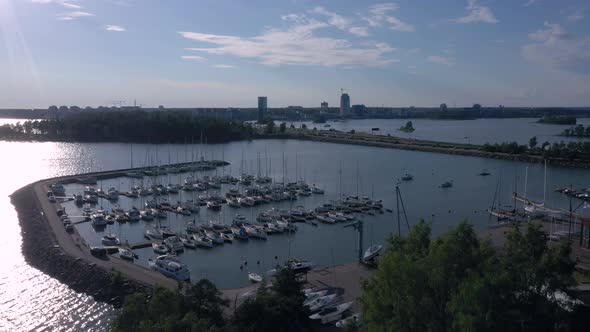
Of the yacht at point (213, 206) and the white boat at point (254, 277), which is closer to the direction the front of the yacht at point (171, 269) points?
the white boat

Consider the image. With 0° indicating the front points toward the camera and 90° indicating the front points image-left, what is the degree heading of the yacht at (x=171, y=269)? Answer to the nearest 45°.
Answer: approximately 315°

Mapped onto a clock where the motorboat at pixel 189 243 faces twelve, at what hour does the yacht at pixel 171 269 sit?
The yacht is roughly at 2 o'clock from the motorboat.

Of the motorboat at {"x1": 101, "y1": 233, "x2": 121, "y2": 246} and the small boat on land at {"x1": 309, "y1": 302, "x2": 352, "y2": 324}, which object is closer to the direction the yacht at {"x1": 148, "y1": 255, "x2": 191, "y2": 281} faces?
the small boat on land

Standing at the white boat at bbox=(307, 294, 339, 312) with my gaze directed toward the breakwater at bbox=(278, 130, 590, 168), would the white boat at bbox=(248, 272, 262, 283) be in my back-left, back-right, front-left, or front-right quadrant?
front-left

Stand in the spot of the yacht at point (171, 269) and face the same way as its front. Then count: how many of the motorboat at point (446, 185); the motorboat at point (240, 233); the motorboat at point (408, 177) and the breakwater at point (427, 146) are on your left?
4

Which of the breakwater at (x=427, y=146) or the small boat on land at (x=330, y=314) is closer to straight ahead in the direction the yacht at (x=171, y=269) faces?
the small boat on land

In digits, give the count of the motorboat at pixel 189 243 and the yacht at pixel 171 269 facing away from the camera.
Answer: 0

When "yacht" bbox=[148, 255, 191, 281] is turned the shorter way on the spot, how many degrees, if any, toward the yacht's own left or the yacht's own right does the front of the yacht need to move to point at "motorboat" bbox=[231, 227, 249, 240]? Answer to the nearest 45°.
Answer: approximately 90° to the yacht's own left

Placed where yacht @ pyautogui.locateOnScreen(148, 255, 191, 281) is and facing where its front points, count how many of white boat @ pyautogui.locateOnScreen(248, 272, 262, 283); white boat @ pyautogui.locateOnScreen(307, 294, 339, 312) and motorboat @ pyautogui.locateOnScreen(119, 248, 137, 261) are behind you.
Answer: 1

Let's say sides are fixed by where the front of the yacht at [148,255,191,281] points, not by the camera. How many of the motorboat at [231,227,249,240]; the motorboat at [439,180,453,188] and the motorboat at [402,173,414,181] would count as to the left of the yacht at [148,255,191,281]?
3

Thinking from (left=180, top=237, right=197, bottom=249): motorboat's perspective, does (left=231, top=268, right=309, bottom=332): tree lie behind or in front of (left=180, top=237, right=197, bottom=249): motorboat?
in front

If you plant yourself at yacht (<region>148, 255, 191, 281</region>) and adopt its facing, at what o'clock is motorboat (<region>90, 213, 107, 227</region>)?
The motorboat is roughly at 7 o'clock from the yacht.

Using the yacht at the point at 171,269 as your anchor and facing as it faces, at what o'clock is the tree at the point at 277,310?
The tree is roughly at 1 o'clock from the yacht.

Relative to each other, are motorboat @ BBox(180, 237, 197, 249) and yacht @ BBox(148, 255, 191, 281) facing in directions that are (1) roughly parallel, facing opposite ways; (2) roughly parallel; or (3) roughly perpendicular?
roughly parallel

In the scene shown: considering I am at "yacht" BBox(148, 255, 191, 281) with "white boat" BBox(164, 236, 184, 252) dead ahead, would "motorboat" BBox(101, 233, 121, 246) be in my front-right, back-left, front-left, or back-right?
front-left

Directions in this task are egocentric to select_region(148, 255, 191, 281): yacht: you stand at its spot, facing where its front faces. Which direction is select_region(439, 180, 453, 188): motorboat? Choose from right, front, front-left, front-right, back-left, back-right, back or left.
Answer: left

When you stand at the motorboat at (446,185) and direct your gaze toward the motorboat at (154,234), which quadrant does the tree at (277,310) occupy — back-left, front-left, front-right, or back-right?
front-left
